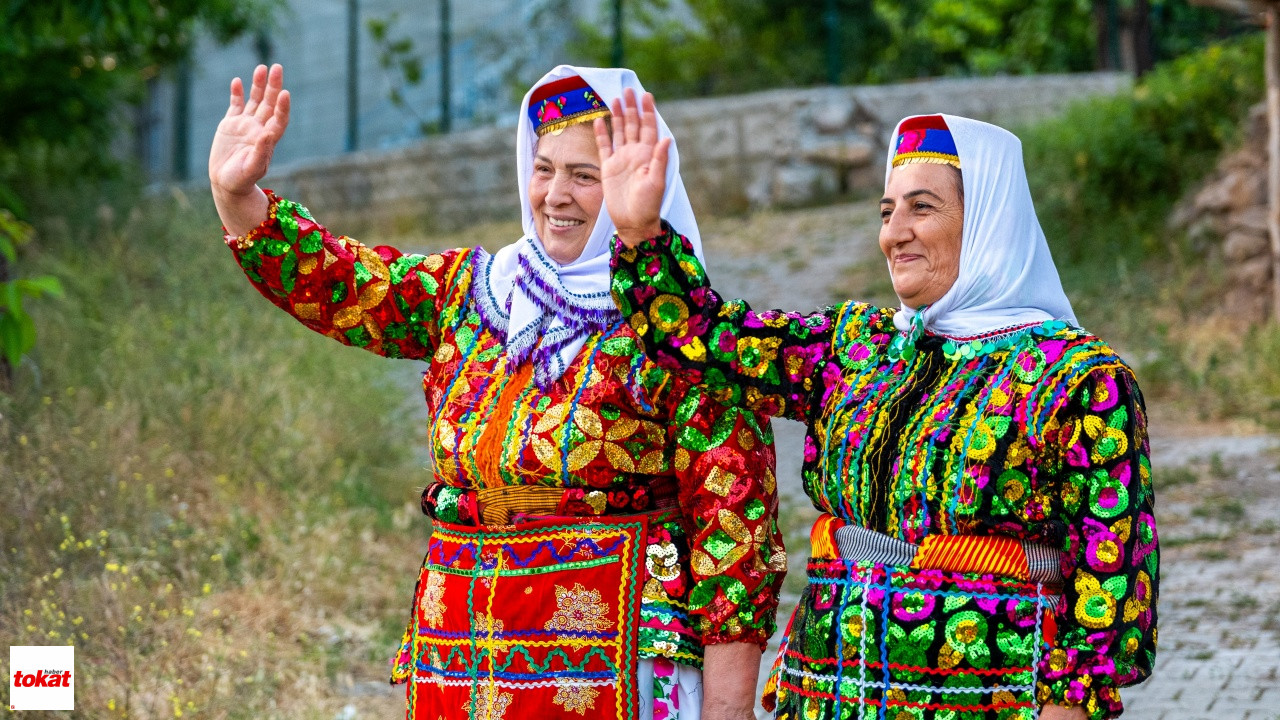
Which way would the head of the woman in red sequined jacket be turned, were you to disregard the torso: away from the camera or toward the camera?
toward the camera

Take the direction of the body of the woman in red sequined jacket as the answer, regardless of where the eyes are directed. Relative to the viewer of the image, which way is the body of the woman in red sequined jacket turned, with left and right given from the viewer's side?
facing the viewer and to the left of the viewer

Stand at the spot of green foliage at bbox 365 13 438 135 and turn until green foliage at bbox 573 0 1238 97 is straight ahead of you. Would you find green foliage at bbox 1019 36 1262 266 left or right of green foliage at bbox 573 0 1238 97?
right

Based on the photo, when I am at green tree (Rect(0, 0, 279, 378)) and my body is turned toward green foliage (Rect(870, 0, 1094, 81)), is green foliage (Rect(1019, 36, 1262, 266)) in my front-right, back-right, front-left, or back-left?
front-right

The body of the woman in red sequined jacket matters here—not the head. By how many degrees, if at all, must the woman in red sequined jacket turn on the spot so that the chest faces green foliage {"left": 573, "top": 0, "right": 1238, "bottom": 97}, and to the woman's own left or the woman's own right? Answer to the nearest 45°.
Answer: approximately 135° to the woman's own right

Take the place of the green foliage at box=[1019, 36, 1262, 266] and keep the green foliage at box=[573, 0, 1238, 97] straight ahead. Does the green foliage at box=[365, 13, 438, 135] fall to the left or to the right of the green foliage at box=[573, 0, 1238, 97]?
left

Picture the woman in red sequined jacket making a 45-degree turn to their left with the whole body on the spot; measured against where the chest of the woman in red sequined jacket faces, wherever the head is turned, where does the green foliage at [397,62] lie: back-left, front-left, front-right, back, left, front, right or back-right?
back

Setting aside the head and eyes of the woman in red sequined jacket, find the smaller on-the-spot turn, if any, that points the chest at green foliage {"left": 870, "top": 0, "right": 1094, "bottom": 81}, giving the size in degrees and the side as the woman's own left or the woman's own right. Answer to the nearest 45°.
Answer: approximately 135° to the woman's own right

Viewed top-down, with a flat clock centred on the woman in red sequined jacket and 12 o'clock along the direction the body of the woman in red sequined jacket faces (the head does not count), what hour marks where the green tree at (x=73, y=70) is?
The green tree is roughly at 4 o'clock from the woman in red sequined jacket.

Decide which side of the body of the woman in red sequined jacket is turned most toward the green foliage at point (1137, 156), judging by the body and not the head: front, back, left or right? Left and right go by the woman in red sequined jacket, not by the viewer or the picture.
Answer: back
